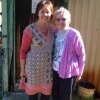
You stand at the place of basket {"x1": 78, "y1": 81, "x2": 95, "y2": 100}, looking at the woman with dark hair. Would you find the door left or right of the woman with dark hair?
right

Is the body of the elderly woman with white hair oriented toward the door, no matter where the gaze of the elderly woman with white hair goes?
no

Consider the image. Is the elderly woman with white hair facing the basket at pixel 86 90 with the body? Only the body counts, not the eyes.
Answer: no

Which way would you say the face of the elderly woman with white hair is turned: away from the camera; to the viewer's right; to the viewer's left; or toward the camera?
toward the camera

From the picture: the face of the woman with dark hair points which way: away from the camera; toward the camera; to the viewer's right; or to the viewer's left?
toward the camera
